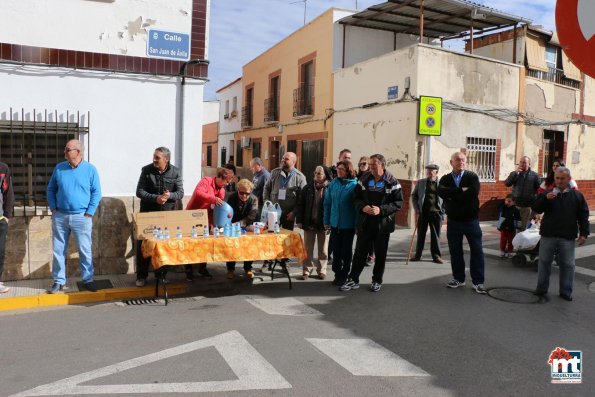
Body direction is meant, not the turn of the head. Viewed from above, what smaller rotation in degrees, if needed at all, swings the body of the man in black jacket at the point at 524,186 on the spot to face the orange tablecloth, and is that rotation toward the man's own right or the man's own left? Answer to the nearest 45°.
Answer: approximately 45° to the man's own right

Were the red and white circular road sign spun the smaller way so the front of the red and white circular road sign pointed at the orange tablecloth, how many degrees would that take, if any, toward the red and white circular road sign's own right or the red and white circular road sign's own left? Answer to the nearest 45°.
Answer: approximately 135° to the red and white circular road sign's own right

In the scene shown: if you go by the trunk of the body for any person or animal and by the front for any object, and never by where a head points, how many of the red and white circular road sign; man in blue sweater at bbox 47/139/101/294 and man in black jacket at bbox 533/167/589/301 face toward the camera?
3

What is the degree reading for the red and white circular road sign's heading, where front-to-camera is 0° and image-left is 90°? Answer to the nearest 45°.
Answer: approximately 0°

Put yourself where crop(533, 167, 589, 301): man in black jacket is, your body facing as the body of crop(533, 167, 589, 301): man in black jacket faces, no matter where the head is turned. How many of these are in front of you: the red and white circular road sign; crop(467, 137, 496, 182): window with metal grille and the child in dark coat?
1

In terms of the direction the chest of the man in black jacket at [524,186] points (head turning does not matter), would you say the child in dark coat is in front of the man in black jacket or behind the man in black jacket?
in front

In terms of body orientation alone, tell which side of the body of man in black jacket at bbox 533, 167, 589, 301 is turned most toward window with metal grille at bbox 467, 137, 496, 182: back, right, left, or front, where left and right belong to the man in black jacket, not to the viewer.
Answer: back

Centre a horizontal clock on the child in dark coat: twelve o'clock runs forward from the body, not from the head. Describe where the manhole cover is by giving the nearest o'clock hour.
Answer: The manhole cover is roughly at 12 o'clock from the child in dark coat.

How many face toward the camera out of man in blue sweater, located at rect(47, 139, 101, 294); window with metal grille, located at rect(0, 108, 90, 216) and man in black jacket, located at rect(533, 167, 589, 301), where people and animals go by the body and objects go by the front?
3

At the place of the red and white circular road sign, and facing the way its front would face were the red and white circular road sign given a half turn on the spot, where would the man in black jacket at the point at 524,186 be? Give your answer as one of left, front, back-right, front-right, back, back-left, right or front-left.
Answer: front

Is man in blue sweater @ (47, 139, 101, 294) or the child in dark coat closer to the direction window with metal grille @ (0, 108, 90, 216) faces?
the man in blue sweater

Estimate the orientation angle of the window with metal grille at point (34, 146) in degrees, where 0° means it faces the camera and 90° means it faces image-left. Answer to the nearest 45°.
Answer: approximately 0°
